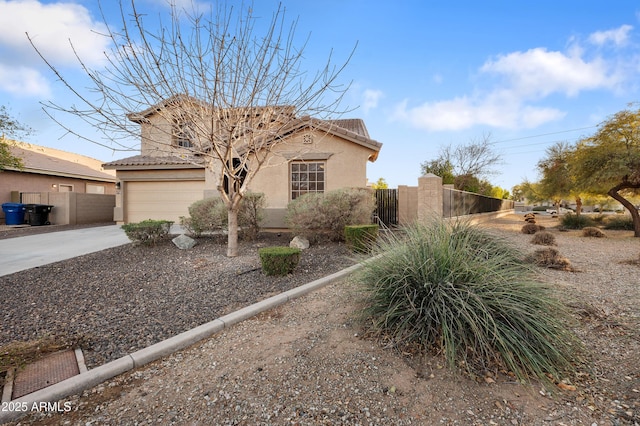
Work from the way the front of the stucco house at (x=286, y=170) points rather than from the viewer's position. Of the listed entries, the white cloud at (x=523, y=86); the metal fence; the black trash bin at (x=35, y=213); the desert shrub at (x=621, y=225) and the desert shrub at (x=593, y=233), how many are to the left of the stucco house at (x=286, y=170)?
4

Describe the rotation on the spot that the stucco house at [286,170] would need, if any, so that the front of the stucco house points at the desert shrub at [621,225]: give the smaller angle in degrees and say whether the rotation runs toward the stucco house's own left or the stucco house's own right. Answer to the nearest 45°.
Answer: approximately 90° to the stucco house's own left

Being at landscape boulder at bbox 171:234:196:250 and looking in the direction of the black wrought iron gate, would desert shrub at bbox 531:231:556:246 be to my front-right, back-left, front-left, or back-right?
front-right

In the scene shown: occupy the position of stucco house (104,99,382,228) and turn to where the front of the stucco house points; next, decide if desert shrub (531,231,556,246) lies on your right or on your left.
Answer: on your left

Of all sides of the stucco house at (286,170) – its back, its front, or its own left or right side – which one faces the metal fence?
left

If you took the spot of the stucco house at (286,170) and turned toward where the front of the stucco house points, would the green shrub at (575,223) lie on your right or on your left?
on your left

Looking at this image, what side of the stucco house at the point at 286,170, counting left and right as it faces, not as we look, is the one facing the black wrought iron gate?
left

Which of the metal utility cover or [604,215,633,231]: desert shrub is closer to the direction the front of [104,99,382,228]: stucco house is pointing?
the metal utility cover

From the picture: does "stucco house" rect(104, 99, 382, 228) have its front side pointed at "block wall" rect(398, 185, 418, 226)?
no

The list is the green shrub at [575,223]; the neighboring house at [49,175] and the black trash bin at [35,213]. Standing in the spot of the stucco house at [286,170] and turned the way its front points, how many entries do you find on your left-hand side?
1

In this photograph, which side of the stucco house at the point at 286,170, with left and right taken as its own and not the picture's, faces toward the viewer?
front

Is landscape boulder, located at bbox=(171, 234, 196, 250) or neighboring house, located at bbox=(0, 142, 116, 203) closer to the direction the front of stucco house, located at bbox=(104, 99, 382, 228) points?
the landscape boulder

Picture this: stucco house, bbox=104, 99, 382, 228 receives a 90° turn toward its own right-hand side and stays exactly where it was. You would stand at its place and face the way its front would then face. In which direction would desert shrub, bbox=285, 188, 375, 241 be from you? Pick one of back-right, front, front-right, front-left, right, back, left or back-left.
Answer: left

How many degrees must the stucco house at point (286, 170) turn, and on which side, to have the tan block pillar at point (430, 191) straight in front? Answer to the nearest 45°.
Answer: approximately 45° to its left

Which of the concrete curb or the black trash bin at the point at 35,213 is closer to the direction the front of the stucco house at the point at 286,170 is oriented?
the concrete curb

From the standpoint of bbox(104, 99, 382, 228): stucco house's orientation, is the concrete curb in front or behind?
in front

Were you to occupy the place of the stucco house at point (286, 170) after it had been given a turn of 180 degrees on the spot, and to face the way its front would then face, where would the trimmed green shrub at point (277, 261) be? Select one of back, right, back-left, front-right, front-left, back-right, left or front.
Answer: back

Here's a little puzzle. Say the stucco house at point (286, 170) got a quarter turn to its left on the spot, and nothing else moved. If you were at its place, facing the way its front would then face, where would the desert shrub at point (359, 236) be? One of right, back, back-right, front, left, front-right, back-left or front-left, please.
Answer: right

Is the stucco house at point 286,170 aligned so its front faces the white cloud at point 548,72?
no
